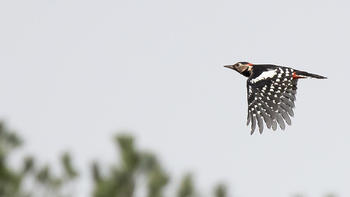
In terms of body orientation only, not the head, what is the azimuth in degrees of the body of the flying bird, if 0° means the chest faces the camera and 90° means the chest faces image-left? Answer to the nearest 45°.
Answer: approximately 90°
